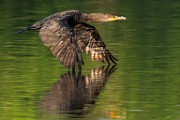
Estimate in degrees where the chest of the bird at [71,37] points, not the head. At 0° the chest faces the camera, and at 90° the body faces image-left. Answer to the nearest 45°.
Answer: approximately 270°
